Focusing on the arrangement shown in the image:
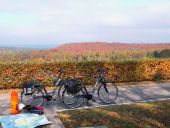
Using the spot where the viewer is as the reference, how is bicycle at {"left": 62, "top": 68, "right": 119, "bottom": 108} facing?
facing to the right of the viewer

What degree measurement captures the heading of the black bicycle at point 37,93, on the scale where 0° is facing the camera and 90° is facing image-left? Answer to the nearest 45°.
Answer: approximately 270°

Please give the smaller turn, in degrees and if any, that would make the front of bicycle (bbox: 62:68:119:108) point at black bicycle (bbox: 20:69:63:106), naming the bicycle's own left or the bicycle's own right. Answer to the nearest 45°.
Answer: approximately 180°

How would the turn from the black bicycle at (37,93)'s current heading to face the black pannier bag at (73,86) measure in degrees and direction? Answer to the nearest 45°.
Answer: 0° — it already faces it

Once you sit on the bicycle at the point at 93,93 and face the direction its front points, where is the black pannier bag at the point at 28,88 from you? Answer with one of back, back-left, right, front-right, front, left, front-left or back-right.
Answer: back

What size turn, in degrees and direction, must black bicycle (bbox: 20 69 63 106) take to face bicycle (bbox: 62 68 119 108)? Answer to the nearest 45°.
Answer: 0° — it already faces it

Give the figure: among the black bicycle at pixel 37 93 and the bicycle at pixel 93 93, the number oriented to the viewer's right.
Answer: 2
